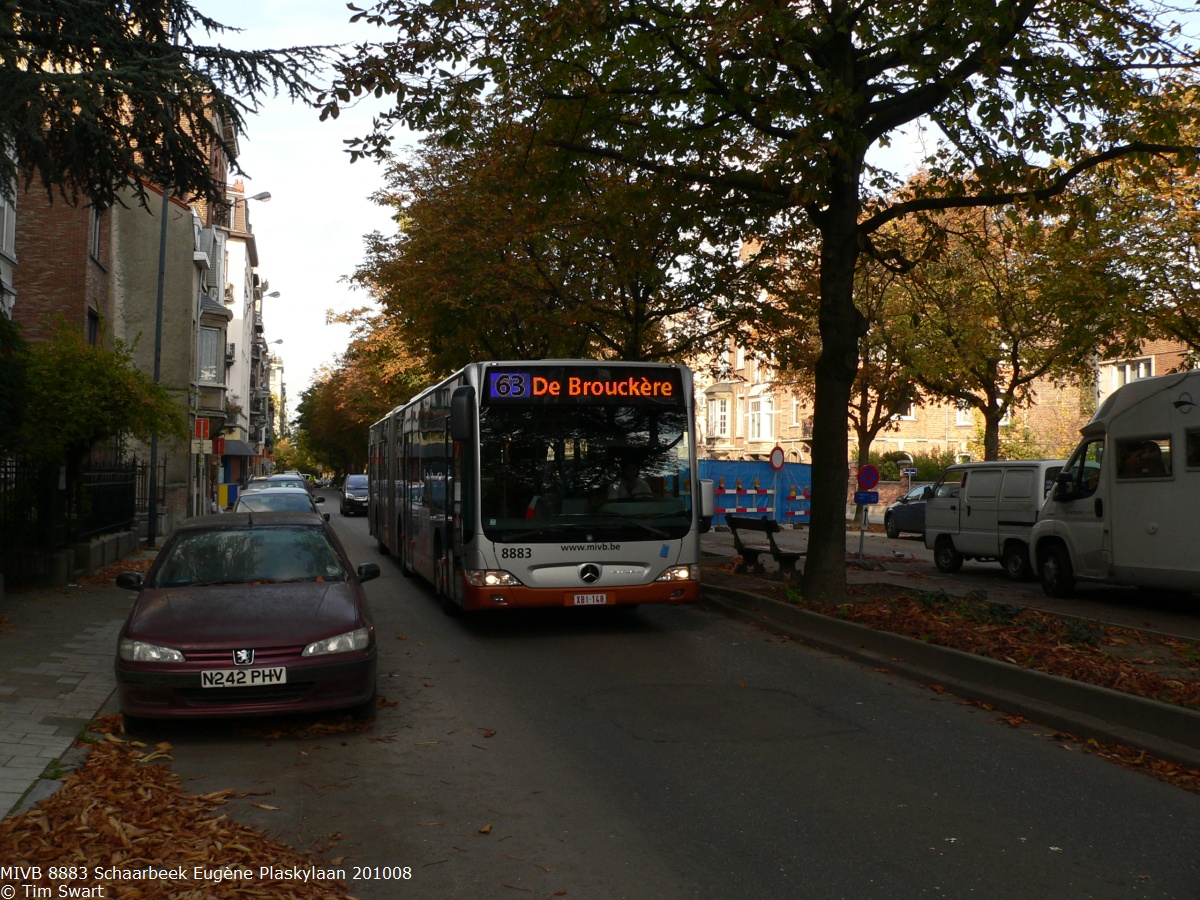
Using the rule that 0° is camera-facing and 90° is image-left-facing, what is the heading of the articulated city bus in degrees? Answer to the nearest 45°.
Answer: approximately 0°

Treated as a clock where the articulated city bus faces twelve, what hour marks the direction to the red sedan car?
The red sedan car is roughly at 1 o'clock from the articulated city bus.

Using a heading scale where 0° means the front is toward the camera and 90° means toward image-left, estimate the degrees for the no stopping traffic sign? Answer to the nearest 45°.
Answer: approximately 0°
